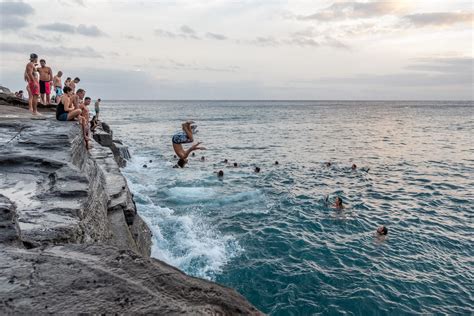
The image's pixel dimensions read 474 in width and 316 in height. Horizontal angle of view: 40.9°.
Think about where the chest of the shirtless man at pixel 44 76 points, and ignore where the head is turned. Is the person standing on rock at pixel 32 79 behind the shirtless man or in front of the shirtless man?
in front

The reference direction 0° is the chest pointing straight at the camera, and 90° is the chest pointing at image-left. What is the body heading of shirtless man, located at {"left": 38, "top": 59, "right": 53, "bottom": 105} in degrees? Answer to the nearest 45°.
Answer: approximately 0°

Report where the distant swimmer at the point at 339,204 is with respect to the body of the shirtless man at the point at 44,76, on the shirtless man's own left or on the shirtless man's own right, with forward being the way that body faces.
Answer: on the shirtless man's own left

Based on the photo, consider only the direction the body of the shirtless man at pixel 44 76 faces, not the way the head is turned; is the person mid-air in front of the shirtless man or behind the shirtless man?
in front

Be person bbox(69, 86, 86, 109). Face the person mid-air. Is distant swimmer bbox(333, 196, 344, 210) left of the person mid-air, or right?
left
